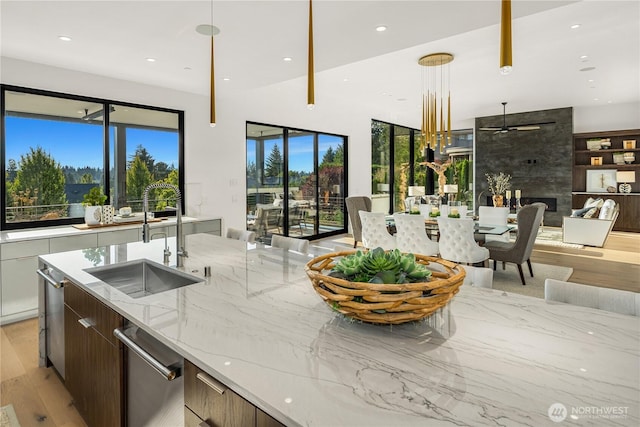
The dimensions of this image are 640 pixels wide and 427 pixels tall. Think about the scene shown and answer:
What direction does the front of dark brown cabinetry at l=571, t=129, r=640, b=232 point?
toward the camera

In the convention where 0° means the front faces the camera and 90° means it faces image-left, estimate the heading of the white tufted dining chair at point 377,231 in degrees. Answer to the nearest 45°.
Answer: approximately 225°

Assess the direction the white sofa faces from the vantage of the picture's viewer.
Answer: facing to the left of the viewer

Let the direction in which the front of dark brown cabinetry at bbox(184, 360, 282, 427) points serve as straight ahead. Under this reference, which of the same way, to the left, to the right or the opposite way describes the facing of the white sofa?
to the right

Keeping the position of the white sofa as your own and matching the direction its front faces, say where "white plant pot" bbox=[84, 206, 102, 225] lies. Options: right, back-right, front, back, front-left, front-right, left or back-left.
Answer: front-left

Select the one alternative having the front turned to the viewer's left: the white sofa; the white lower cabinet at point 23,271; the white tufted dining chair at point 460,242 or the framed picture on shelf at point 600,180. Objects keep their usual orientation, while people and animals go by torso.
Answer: the white sofa

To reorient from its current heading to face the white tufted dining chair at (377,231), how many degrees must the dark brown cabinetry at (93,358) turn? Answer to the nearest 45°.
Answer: approximately 180°

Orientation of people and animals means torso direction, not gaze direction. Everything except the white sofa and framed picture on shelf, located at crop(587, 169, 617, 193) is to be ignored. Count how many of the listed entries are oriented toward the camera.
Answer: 1

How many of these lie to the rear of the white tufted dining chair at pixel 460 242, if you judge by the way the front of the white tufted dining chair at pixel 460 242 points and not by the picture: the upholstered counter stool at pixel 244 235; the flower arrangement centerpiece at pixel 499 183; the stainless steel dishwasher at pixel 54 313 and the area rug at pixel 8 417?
3

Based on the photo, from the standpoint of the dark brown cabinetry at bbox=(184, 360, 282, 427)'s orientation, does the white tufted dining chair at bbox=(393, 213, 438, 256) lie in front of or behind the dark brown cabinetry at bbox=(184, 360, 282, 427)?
behind

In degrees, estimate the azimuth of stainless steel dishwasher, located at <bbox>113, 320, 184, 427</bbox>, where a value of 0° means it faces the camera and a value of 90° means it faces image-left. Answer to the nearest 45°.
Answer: approximately 45°

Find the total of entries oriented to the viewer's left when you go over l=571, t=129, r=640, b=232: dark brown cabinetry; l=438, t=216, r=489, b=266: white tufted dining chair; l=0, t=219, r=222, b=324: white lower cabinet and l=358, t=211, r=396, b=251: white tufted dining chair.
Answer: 0

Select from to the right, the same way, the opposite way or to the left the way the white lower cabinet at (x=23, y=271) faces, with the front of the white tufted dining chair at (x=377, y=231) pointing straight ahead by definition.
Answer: to the right

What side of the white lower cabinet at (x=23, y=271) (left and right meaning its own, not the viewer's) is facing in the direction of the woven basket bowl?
front

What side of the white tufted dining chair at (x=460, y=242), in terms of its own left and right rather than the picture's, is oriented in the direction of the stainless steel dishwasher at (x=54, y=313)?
back

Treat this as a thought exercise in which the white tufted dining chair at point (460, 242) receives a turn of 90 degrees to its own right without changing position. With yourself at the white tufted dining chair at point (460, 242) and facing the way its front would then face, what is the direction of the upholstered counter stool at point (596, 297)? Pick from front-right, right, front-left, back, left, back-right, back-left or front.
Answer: front-right
